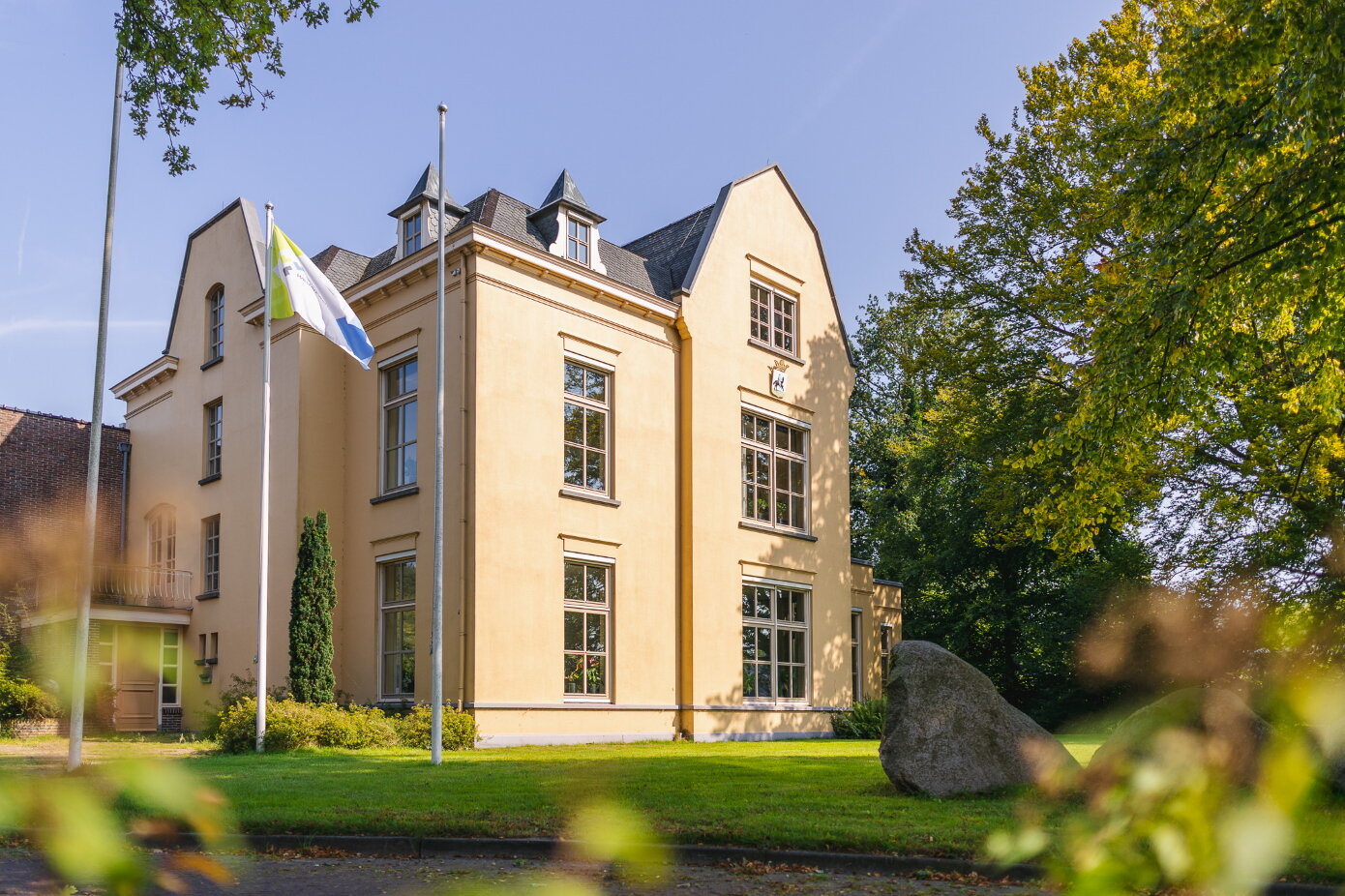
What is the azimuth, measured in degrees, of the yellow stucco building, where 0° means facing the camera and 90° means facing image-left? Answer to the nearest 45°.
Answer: approximately 45°

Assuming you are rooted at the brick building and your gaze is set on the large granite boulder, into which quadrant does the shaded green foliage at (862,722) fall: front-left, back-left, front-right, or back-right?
front-left

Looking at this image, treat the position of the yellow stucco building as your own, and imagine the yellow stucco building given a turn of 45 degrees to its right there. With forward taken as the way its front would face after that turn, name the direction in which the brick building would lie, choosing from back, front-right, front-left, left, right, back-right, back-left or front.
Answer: front-right

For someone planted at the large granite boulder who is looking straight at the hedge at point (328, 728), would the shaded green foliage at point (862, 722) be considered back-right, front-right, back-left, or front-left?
front-right

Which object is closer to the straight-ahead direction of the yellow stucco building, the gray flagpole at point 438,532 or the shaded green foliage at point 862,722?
the gray flagpole

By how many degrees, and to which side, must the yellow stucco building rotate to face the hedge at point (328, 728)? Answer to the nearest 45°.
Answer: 0° — it already faces it
